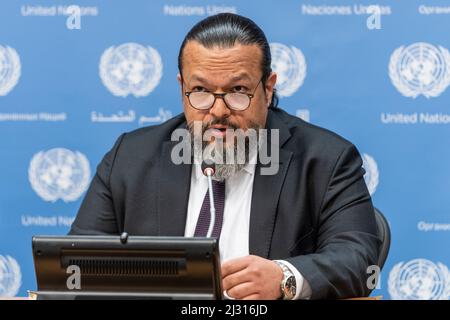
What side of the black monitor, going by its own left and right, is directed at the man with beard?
front

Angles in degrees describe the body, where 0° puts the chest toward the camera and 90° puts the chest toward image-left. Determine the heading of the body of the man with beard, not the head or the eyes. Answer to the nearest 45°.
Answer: approximately 0°

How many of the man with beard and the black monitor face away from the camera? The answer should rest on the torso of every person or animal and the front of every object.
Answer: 1

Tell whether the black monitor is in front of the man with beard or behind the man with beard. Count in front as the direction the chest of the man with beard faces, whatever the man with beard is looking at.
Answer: in front

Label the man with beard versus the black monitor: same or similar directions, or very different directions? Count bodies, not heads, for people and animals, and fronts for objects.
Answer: very different directions

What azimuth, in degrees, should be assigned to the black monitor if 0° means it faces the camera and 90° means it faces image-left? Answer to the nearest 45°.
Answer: approximately 180°

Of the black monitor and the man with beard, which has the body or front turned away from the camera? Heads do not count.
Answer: the black monitor
